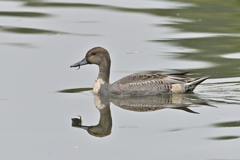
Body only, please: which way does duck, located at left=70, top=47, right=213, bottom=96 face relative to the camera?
to the viewer's left
